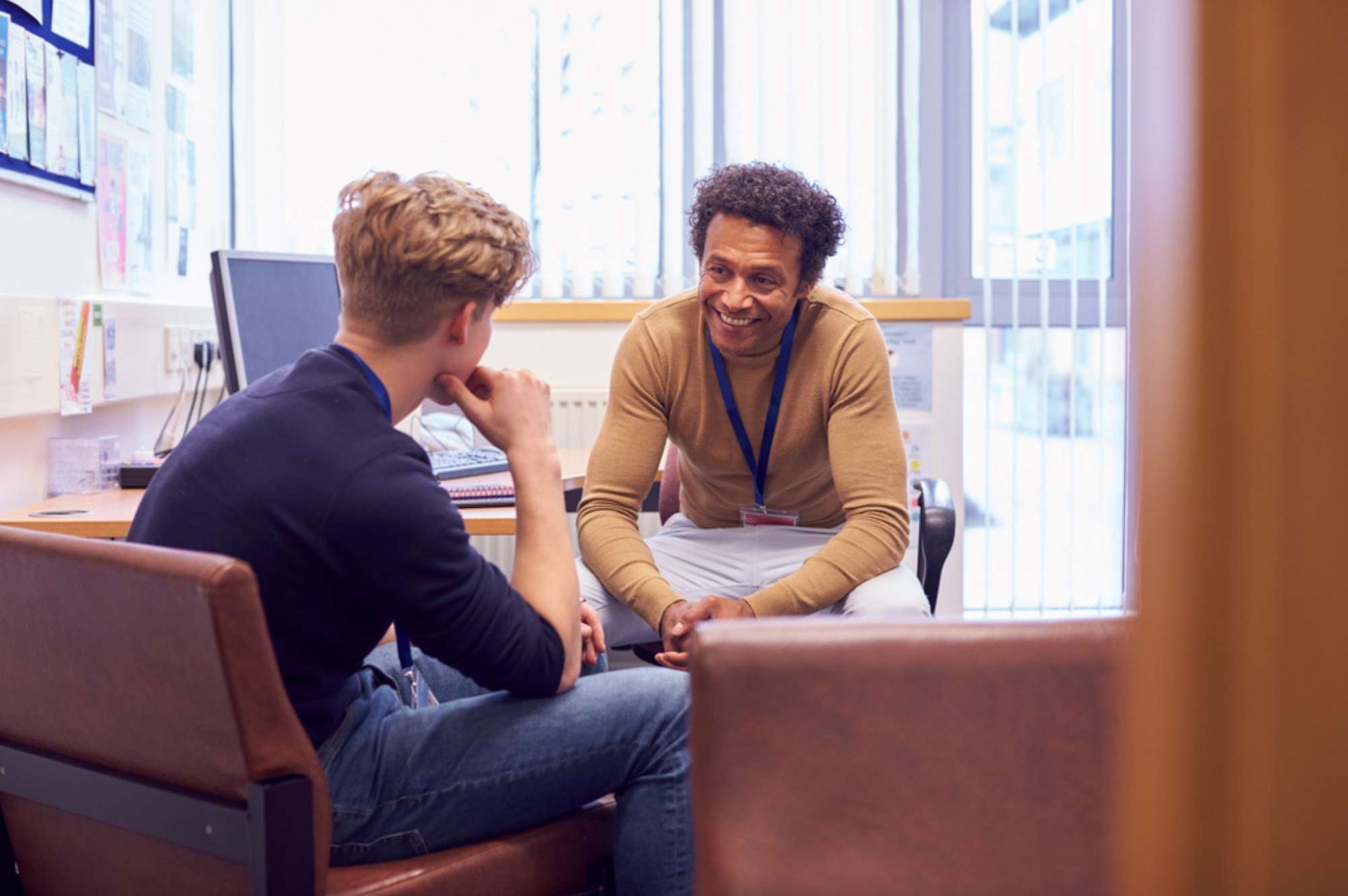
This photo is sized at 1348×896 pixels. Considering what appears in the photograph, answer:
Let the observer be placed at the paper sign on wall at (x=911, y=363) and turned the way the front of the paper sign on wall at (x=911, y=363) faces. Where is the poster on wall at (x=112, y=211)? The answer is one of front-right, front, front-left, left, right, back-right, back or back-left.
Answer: front-right

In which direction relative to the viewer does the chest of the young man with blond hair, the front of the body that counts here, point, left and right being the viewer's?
facing away from the viewer and to the right of the viewer

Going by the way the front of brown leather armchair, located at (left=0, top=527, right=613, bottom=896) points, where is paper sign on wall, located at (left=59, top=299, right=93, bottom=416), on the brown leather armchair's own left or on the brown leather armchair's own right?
on the brown leather armchair's own left

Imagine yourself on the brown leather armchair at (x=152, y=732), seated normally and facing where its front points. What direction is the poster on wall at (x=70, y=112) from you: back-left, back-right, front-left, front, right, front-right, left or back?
front-left

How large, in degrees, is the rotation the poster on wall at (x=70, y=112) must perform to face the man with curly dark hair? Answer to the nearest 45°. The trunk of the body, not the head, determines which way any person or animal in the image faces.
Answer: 0° — it already faces them

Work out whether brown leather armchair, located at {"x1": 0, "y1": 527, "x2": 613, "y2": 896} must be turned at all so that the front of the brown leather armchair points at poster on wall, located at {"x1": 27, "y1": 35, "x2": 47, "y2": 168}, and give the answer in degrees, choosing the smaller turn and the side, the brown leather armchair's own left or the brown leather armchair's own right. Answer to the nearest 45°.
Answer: approximately 45° to the brown leather armchair's own left

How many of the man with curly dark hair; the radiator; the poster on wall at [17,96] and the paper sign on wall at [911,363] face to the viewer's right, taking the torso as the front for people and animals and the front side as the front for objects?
1

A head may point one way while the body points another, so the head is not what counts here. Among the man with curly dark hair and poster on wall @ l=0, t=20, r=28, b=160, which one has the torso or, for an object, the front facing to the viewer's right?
the poster on wall

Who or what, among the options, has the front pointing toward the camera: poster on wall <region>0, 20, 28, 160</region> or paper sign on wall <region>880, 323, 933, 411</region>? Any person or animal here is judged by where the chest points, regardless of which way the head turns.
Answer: the paper sign on wall

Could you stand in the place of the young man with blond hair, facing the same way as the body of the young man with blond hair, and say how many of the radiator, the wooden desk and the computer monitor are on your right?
0

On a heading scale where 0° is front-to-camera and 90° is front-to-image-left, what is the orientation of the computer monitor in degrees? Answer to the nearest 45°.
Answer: approximately 315°

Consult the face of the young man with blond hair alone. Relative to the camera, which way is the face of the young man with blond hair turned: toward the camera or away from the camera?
away from the camera

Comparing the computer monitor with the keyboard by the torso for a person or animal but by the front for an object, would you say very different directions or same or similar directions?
same or similar directions

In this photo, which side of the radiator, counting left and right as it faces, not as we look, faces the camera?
front

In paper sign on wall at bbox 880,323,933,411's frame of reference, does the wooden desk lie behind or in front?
in front

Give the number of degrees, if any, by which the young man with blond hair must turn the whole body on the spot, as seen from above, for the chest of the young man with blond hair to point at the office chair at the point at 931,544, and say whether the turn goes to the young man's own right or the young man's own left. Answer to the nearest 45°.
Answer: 0° — they already face it

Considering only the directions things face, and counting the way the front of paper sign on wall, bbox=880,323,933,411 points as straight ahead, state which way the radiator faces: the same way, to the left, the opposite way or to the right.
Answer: the same way
